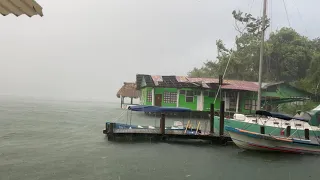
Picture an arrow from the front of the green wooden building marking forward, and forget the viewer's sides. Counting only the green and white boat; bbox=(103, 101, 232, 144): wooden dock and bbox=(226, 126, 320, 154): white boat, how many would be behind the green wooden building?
0

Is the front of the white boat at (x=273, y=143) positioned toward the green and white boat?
no

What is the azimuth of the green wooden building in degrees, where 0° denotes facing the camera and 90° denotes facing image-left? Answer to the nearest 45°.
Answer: approximately 0°

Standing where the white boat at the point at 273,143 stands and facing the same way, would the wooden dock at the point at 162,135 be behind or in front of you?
in front

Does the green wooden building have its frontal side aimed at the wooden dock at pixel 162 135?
yes

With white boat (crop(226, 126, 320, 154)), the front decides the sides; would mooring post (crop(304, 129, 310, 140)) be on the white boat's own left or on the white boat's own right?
on the white boat's own right

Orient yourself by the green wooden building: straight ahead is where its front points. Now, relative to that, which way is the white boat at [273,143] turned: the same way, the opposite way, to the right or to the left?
to the right

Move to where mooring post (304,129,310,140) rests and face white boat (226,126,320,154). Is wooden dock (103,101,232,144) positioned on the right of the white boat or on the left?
right

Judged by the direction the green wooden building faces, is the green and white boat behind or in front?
in front

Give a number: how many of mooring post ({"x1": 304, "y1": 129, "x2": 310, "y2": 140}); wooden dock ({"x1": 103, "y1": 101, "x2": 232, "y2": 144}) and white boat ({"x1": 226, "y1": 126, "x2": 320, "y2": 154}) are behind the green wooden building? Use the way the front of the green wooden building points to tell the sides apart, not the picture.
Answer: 0

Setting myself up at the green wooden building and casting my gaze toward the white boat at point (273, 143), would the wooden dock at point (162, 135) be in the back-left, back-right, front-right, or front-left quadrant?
front-right

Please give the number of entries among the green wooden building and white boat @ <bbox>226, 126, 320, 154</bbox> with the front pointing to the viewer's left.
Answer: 1

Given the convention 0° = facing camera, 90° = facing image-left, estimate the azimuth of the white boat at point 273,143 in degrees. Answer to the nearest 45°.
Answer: approximately 90°
